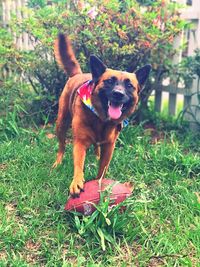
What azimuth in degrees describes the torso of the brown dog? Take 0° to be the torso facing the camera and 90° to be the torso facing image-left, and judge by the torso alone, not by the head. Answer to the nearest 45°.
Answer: approximately 315°

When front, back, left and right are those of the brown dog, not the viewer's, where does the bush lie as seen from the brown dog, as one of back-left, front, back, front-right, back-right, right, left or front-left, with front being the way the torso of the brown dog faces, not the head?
back-left
